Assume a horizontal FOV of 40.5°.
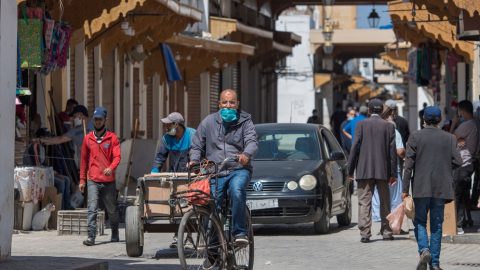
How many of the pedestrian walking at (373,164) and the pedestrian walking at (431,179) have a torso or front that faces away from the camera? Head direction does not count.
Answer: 2

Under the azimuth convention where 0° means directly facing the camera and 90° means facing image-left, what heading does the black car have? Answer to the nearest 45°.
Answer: approximately 45°

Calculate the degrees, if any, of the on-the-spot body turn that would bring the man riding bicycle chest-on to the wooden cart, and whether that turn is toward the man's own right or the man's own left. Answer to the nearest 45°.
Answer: approximately 135° to the man's own right

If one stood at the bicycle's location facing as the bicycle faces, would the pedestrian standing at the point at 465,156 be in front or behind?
behind

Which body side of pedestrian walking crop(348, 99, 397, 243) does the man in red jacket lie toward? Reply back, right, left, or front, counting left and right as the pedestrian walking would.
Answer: left

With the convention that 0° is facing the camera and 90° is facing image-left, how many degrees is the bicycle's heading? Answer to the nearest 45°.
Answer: approximately 45°

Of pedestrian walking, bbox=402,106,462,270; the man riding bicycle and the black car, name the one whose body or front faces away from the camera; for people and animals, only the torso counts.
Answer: the pedestrian walking

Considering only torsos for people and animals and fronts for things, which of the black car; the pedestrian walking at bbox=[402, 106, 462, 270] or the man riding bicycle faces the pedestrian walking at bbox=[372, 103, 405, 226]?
the pedestrian walking at bbox=[402, 106, 462, 270]

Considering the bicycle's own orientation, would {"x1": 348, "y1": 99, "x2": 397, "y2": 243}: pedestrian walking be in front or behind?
behind

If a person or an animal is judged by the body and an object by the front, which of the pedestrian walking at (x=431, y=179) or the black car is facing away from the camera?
the pedestrian walking

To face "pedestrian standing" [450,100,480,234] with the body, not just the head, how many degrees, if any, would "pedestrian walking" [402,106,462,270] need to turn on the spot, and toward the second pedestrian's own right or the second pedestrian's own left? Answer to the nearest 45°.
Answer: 0° — they already face them

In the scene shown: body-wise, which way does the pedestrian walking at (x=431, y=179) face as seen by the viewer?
away from the camera

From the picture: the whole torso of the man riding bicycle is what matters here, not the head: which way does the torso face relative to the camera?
toward the camera

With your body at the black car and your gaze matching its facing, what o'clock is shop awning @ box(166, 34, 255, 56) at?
The shop awning is roughly at 4 o'clock from the black car.

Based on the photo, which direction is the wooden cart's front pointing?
toward the camera
